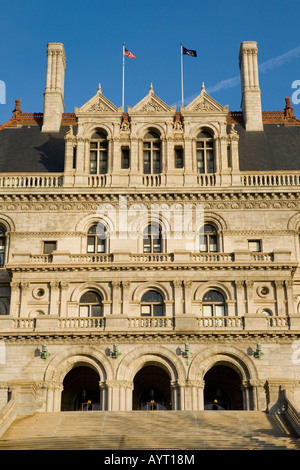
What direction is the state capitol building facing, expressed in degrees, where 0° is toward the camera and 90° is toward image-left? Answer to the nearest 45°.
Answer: approximately 0°
